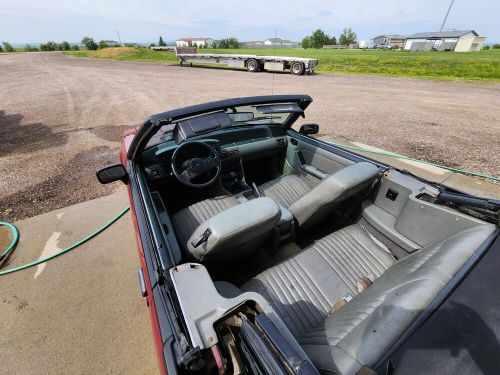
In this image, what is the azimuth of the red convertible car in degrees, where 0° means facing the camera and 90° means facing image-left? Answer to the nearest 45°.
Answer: approximately 135°

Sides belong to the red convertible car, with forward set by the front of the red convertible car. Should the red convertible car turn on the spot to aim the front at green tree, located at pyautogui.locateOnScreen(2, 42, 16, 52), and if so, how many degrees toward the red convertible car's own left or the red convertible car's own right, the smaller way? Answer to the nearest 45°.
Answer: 0° — it already faces it

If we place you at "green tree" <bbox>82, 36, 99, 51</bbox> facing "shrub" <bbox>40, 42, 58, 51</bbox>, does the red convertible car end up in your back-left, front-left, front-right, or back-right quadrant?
back-left

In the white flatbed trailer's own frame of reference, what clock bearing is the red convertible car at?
The red convertible car is roughly at 9 o'clock from the white flatbed trailer.

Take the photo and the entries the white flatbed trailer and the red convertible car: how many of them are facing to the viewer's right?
0

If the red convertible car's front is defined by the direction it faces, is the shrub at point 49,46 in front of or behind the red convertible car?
in front

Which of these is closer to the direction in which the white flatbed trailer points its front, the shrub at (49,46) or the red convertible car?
the shrub

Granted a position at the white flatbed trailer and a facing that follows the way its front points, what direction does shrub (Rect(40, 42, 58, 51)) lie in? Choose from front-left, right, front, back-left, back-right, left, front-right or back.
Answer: front-right

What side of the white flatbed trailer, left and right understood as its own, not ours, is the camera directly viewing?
left

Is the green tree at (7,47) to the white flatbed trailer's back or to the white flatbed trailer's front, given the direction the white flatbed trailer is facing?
to the front

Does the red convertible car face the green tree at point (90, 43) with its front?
yes
